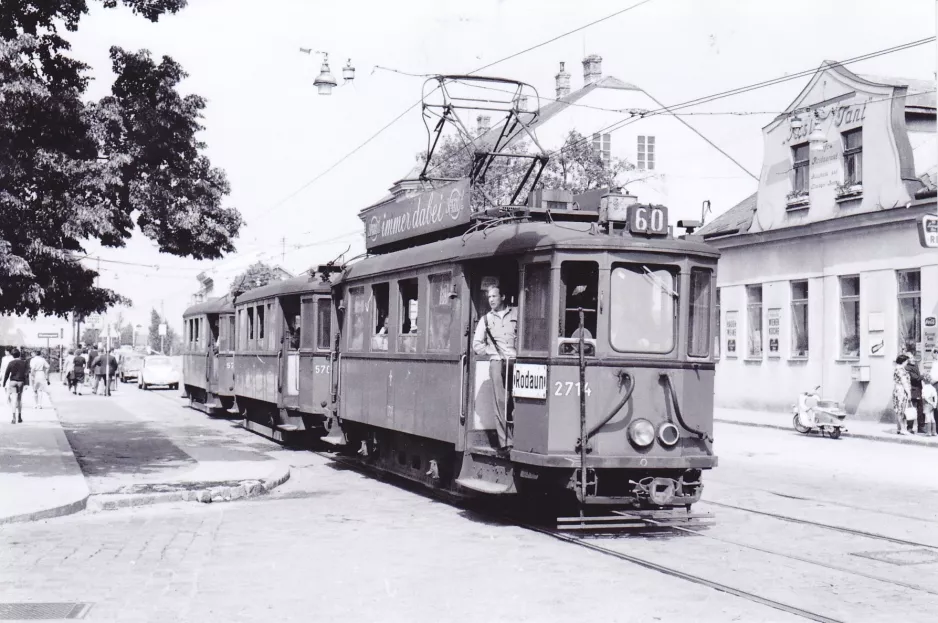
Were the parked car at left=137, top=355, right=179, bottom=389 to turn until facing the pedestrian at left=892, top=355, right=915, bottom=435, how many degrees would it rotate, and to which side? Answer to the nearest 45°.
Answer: approximately 45° to its left

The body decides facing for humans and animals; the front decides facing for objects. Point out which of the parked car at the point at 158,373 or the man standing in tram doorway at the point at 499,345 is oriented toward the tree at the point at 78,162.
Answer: the parked car

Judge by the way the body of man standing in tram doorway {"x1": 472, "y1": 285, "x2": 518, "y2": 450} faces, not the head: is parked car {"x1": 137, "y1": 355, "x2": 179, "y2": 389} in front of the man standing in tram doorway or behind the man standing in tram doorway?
behind

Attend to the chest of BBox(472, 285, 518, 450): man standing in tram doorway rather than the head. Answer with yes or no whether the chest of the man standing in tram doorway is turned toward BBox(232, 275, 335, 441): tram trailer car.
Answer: no

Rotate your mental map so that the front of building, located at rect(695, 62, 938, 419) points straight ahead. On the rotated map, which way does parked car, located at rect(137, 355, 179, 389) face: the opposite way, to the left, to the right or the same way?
to the left

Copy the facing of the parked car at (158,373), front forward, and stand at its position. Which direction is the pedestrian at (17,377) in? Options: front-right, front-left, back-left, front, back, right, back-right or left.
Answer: front

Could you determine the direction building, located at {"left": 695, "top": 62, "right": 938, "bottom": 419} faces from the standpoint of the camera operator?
facing the viewer and to the left of the viewer

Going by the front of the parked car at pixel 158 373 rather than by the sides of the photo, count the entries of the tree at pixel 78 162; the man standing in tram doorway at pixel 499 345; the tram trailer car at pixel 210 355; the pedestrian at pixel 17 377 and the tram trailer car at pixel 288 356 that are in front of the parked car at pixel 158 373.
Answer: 5

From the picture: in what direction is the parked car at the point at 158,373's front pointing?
toward the camera

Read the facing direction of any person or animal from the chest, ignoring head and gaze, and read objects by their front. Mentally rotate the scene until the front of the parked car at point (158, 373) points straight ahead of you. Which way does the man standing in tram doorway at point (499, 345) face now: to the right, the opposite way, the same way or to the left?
the same way

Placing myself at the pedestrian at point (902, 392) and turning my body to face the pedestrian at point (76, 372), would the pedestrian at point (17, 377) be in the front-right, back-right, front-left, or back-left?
front-left

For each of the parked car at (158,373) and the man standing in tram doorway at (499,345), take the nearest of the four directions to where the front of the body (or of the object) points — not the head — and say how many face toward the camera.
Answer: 2

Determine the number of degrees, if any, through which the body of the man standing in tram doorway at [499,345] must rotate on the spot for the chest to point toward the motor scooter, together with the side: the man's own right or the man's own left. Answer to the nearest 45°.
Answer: approximately 135° to the man's own left

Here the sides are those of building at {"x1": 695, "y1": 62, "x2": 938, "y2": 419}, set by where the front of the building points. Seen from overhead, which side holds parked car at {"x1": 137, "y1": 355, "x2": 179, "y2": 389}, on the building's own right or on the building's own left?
on the building's own right

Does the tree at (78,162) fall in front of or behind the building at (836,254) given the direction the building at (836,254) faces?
in front
